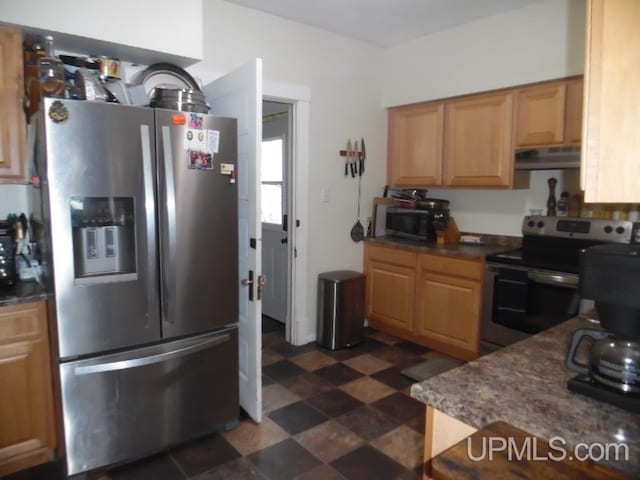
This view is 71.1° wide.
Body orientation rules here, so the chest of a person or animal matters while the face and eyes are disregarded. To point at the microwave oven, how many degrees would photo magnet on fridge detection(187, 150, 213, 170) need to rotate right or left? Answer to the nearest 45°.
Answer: approximately 90° to its left

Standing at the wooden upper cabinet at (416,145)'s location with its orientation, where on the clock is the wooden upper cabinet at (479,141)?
the wooden upper cabinet at (479,141) is roughly at 9 o'clock from the wooden upper cabinet at (416,145).

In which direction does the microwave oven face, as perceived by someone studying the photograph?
facing the viewer and to the left of the viewer

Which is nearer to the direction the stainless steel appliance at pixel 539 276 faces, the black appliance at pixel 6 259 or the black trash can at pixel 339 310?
the black appliance

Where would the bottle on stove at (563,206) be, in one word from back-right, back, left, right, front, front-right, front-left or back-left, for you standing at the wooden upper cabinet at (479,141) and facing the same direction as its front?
back-left

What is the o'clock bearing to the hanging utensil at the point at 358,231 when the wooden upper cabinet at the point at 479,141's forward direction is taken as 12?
The hanging utensil is roughly at 2 o'clock from the wooden upper cabinet.

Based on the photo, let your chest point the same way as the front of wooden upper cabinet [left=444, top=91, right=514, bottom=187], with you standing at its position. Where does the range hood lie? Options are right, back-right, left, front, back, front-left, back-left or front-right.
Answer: left

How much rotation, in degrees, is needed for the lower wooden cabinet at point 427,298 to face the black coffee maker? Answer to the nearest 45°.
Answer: approximately 45° to its left

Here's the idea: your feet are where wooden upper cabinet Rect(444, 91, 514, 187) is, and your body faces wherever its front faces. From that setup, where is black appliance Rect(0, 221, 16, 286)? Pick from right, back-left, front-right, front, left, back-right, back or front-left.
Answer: front

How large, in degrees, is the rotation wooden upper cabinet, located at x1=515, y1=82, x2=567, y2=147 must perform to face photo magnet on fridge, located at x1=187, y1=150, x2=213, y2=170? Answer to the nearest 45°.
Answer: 0° — it already faces it

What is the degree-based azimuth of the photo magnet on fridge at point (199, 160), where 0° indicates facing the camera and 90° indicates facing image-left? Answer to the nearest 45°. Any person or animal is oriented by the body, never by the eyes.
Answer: approximately 315°

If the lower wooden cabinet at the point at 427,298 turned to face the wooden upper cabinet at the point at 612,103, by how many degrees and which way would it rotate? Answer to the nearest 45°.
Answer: approximately 45° to its left
